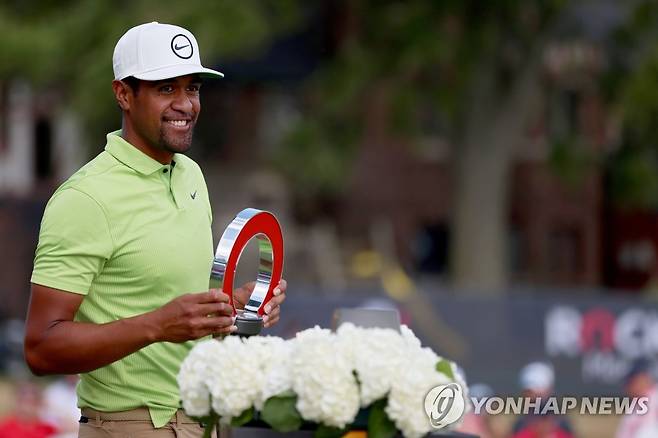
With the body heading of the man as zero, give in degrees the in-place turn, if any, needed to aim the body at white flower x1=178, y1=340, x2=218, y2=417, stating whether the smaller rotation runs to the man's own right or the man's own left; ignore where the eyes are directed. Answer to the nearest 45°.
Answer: approximately 45° to the man's own right

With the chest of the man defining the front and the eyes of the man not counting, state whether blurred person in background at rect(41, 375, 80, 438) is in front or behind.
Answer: behind

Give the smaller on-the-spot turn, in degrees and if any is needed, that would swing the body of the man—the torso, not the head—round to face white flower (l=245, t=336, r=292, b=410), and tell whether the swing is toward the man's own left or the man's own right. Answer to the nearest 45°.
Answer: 0° — they already face it

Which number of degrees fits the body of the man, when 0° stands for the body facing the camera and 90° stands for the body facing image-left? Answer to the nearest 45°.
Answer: approximately 315°

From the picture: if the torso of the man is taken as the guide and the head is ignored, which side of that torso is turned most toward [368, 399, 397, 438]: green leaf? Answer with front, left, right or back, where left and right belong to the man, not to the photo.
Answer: front

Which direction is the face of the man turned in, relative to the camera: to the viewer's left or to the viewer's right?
to the viewer's right
